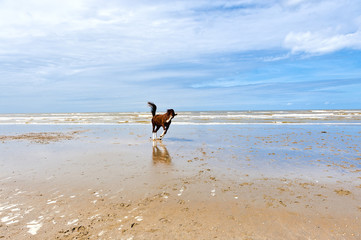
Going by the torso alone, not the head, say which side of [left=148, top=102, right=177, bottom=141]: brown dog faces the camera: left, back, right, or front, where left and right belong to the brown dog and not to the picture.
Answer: right
